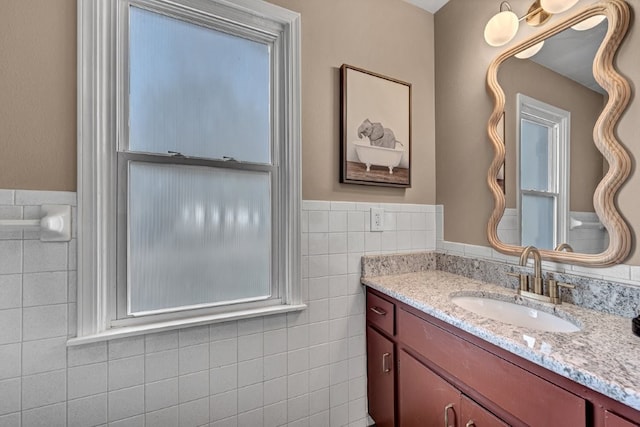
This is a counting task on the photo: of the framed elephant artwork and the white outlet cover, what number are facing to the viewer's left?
0

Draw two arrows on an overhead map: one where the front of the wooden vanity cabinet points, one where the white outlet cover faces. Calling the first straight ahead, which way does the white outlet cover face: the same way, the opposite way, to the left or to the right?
to the left

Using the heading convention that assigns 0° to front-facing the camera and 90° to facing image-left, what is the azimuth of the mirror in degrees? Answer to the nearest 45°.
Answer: approximately 45°

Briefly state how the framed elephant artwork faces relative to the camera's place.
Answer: facing the viewer and to the right of the viewer

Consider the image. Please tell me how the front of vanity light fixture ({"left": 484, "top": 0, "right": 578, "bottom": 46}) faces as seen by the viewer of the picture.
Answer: facing the viewer and to the left of the viewer

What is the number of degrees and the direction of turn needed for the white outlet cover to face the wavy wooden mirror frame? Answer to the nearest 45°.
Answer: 0° — it already faces it
